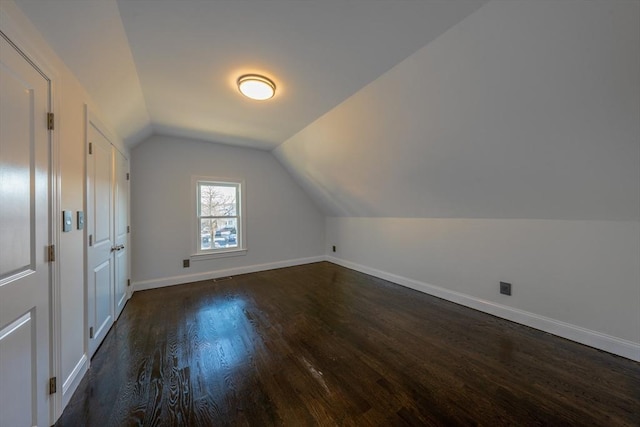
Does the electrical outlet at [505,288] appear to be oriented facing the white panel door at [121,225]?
yes

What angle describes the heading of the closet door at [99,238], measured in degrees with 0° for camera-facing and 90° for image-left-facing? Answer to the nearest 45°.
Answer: approximately 270°

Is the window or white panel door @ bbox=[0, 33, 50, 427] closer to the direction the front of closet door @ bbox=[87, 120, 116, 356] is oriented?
the window

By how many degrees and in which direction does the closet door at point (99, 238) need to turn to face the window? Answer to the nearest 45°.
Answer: approximately 45° to its left

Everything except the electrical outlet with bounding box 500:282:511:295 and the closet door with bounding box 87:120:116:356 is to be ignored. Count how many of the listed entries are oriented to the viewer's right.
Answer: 1

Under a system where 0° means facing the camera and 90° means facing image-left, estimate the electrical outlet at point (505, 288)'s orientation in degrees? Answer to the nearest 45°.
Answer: approximately 45°

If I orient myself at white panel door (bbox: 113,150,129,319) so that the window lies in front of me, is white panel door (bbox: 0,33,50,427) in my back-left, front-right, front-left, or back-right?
back-right

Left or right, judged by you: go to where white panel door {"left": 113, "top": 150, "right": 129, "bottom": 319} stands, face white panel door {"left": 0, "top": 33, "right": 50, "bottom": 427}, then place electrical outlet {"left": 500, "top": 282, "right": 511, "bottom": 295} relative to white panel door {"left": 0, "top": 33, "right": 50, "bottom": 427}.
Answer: left

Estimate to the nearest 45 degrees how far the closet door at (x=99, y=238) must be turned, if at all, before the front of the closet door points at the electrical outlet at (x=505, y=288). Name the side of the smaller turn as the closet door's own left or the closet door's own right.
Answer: approximately 45° to the closet door's own right

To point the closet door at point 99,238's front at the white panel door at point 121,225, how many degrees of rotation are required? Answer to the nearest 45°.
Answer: approximately 90° to its left
